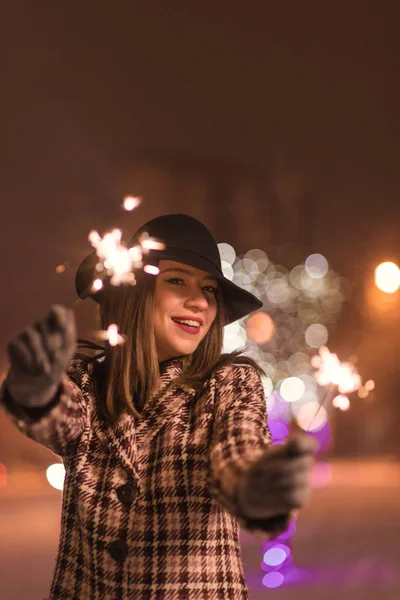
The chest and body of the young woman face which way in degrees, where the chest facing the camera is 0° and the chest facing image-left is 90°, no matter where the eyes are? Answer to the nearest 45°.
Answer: approximately 0°
